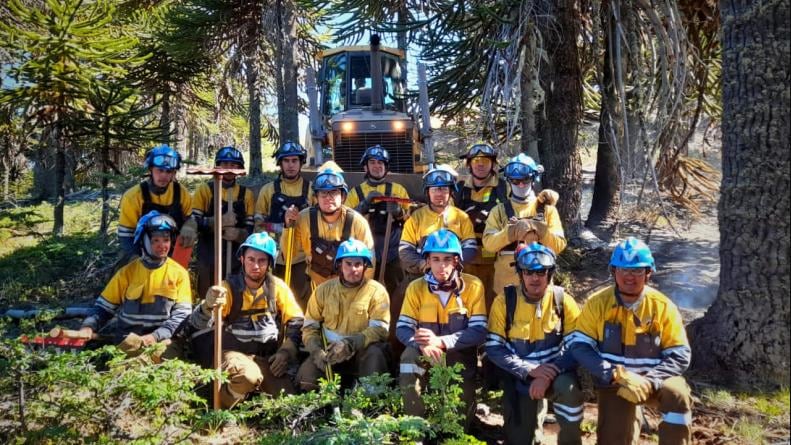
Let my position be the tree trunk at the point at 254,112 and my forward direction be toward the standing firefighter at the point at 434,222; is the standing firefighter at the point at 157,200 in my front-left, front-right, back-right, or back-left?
front-right

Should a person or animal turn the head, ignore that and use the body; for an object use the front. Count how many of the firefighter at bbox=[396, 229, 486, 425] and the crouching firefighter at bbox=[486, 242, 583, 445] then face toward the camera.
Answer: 2

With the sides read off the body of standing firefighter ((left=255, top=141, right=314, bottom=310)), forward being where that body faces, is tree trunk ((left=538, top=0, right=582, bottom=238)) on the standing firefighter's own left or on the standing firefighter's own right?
on the standing firefighter's own left

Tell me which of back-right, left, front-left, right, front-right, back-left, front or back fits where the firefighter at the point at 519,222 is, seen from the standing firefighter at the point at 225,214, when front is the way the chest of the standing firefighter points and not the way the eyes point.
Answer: front-left

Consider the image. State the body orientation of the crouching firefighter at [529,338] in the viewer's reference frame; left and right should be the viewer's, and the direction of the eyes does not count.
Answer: facing the viewer

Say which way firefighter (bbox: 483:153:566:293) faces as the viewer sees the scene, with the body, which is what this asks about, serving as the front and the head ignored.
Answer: toward the camera

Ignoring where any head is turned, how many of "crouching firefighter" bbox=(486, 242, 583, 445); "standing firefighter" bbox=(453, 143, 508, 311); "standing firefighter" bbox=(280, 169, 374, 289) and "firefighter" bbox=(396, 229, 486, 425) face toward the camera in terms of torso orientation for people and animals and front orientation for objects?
4

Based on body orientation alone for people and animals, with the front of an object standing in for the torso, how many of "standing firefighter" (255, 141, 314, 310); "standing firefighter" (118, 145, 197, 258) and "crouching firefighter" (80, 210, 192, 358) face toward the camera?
3

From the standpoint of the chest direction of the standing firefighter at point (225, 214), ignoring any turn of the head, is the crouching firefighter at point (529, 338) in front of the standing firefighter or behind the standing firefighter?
in front

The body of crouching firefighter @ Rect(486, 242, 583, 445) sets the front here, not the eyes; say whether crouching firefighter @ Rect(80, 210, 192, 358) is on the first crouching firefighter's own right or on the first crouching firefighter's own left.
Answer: on the first crouching firefighter's own right

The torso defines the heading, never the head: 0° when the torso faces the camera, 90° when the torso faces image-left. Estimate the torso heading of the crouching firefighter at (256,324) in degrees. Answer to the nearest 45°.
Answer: approximately 0°

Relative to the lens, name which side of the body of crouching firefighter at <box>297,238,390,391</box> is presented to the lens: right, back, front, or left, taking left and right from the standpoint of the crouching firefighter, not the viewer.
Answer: front
